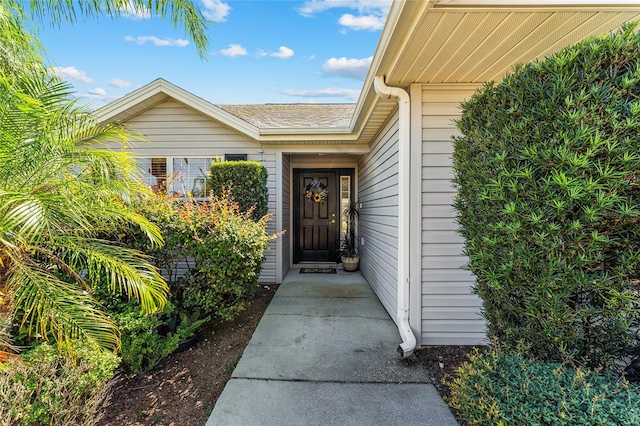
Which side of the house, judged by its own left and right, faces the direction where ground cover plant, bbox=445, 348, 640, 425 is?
front

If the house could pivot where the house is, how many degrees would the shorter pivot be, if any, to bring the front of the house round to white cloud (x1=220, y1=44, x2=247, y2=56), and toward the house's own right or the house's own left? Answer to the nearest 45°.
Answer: approximately 135° to the house's own right

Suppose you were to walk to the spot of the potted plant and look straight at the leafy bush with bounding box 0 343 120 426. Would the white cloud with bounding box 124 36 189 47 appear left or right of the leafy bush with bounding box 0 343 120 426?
right

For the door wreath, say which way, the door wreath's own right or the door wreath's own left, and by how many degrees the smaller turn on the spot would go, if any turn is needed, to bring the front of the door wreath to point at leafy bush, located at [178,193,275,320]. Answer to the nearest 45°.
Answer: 0° — it already faces it

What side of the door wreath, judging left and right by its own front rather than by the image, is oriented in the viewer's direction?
front

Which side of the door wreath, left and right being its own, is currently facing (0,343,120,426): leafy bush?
front

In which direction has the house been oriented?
toward the camera

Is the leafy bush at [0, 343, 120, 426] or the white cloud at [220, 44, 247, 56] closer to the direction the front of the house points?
the leafy bush

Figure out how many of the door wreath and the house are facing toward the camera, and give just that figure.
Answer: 2

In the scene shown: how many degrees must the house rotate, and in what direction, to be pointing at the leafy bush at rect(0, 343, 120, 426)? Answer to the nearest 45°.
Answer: approximately 45° to its right
